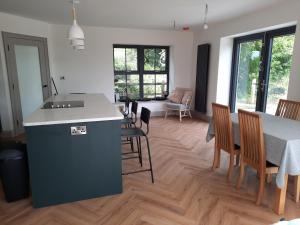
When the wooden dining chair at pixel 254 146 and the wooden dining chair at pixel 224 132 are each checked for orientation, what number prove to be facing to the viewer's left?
0

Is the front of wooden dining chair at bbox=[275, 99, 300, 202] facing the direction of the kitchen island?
yes

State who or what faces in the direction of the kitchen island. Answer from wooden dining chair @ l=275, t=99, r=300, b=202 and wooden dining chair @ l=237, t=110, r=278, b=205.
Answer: wooden dining chair @ l=275, t=99, r=300, b=202

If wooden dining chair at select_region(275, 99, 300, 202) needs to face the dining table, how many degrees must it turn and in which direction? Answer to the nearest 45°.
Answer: approximately 45° to its left

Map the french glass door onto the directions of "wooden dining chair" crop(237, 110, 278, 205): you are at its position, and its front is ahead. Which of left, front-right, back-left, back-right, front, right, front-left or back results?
front-left

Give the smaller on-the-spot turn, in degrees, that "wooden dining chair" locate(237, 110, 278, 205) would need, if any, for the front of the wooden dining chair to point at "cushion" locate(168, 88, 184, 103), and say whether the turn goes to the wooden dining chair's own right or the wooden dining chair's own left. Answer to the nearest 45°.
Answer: approximately 90° to the wooden dining chair's own left

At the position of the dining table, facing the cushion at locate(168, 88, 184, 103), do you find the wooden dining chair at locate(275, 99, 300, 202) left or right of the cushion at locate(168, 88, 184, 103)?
right

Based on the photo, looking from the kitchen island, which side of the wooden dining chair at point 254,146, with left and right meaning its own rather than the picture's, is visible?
back

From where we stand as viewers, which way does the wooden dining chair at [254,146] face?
facing away from the viewer and to the right of the viewer

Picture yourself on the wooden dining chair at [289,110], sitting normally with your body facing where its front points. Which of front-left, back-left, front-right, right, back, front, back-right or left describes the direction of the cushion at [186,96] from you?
right

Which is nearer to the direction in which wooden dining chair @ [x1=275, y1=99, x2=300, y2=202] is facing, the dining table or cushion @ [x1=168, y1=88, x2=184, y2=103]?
the dining table

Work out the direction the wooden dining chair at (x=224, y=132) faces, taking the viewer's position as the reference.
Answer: facing away from the viewer and to the right of the viewer
